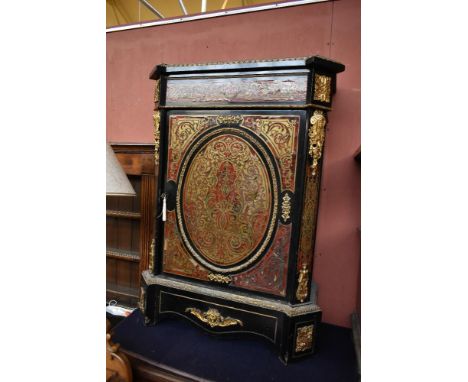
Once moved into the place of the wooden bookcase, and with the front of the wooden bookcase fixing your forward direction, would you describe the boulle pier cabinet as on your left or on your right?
on your left

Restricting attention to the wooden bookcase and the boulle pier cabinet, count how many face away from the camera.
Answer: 0

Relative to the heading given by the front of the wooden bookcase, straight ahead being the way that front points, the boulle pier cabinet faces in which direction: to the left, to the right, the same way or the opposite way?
the same way

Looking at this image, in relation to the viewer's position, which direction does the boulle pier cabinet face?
facing the viewer and to the left of the viewer

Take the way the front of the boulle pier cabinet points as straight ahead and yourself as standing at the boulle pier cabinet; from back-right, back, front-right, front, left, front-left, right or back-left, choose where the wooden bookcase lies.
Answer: right
